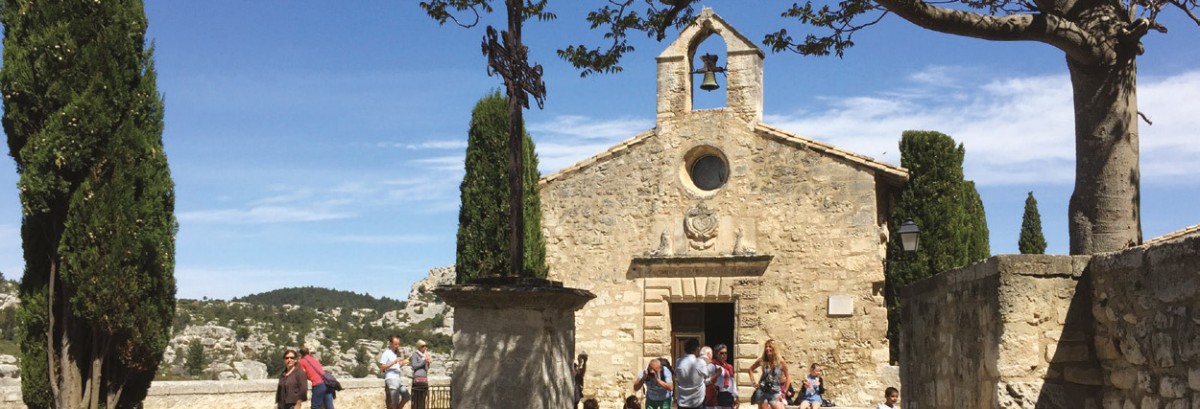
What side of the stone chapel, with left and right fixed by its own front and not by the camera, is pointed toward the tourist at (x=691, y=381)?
front

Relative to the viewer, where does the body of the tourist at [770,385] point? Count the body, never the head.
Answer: toward the camera

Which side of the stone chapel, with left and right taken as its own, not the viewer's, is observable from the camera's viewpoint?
front

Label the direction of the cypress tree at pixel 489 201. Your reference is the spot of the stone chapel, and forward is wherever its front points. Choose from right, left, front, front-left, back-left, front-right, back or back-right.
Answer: right

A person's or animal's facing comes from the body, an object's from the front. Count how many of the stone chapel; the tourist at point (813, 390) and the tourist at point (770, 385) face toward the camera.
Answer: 3

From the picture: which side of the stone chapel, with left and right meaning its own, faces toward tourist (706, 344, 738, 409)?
front

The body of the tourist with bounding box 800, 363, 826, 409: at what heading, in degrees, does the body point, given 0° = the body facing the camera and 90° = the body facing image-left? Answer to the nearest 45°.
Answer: approximately 0°

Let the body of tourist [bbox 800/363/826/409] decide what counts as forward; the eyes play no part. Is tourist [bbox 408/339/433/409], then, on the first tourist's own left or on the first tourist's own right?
on the first tourist's own right

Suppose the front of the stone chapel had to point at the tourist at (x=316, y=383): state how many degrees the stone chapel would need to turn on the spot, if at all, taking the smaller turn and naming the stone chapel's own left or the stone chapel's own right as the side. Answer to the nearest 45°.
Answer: approximately 45° to the stone chapel's own right

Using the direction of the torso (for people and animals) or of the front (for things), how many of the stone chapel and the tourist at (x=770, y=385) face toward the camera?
2

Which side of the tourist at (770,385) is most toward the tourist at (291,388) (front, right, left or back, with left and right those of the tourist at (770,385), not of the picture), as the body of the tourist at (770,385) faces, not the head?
right
